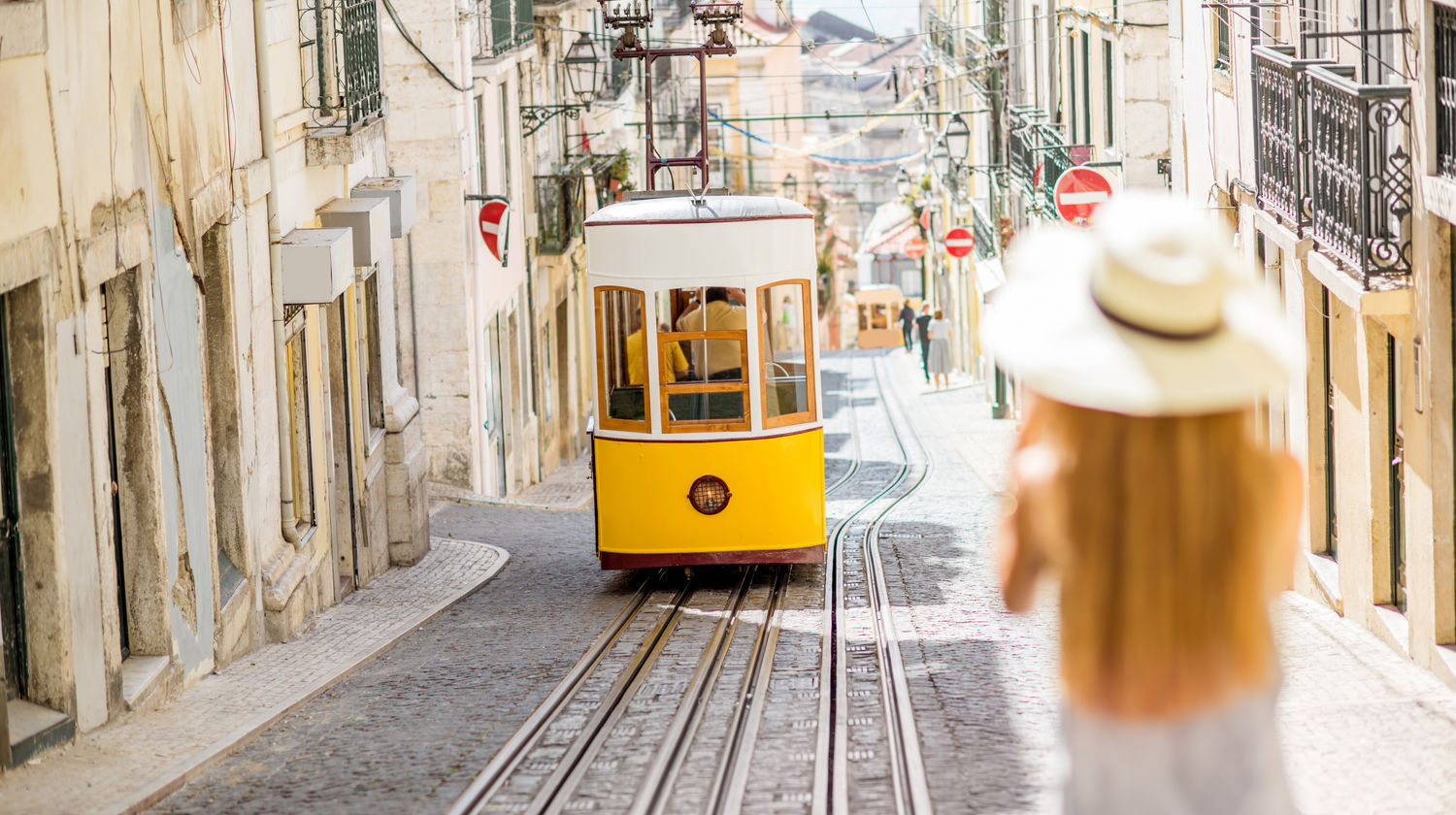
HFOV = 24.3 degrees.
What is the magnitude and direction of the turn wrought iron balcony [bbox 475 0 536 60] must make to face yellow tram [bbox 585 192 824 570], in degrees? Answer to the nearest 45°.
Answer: approximately 45° to its right

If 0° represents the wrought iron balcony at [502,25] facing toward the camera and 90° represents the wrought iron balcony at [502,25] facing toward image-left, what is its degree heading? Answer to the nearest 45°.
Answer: approximately 315°

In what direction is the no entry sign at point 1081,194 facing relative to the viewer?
toward the camera

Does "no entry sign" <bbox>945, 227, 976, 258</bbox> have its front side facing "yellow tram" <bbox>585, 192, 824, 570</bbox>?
yes

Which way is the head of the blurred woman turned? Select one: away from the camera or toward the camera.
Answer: away from the camera

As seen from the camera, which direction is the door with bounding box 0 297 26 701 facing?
to the viewer's right

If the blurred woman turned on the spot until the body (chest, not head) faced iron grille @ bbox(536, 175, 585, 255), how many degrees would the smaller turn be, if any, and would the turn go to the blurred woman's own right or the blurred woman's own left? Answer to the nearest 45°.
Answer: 0° — they already face it

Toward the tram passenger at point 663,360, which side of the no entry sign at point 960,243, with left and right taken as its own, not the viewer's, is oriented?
front

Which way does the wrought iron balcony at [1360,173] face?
to the viewer's left

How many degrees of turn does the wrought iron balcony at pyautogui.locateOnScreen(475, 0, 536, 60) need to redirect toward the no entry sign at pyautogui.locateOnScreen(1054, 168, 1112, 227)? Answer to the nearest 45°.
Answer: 0° — it already faces it

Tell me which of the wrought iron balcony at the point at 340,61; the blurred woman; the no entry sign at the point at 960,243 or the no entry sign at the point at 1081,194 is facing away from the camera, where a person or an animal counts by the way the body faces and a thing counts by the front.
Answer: the blurred woman

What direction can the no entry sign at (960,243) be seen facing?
toward the camera

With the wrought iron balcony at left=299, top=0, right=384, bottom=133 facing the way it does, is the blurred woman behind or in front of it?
in front

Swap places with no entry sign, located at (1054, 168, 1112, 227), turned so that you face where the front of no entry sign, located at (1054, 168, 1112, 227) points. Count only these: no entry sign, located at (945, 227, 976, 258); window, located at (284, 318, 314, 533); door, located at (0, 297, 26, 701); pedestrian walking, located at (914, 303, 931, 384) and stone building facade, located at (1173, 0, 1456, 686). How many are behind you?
2

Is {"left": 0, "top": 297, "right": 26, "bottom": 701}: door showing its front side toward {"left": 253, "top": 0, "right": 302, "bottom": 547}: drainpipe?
no
